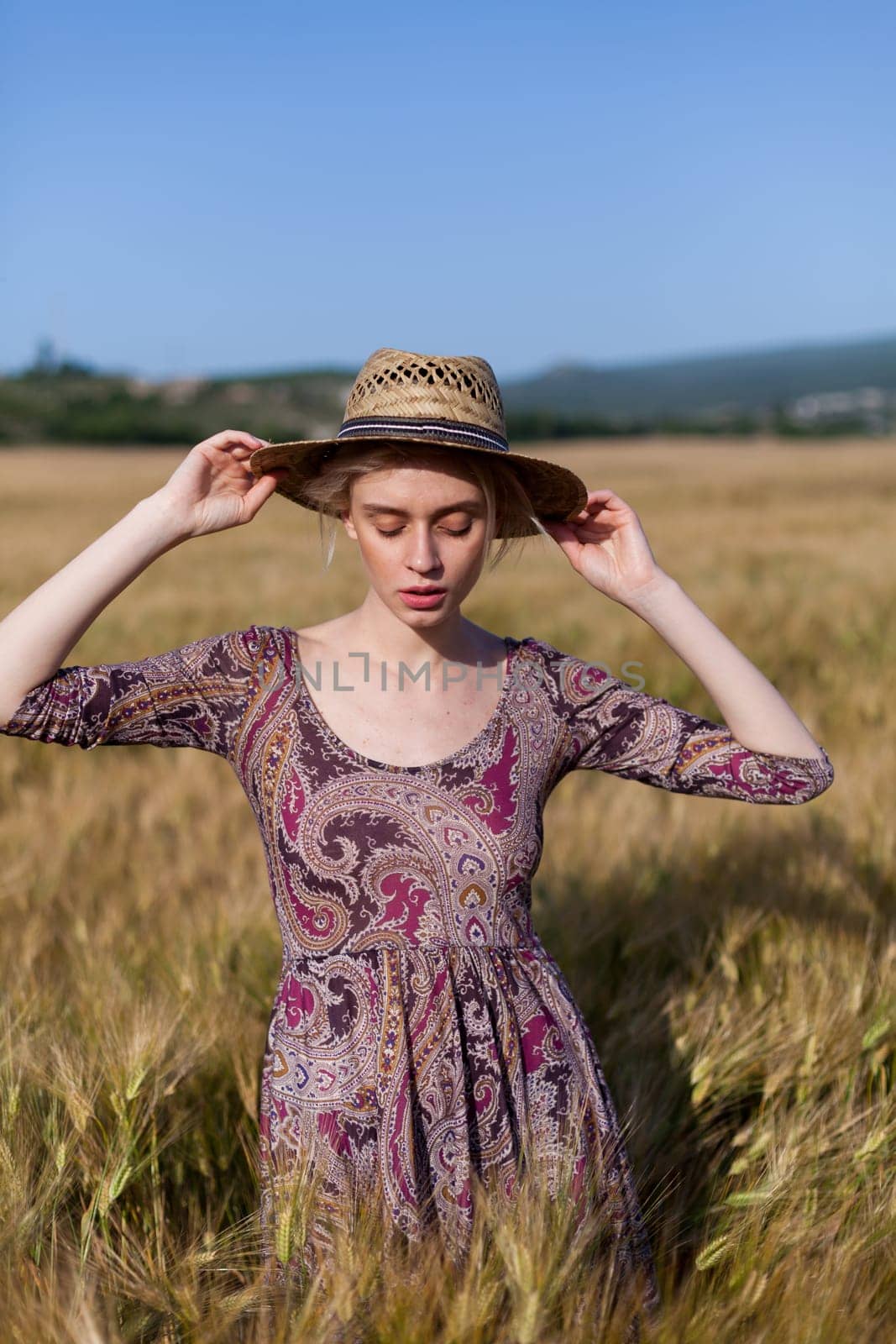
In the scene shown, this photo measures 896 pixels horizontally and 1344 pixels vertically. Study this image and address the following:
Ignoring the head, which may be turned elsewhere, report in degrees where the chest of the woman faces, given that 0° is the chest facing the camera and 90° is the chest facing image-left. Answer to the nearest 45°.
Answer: approximately 0°
